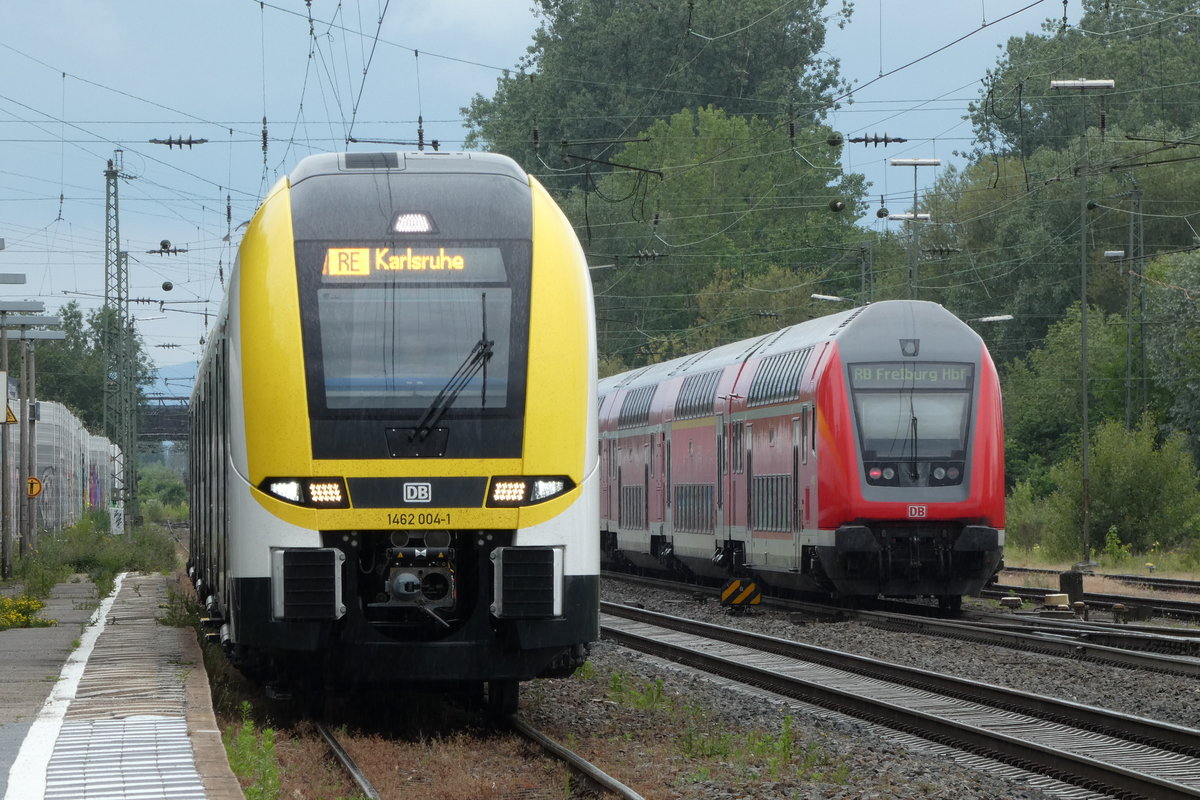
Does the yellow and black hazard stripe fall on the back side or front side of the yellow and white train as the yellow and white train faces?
on the back side

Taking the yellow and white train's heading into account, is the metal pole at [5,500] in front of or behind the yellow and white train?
behind

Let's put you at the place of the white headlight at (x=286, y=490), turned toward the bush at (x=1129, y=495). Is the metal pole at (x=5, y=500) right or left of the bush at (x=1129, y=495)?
left

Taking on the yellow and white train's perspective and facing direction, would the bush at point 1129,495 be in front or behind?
behind

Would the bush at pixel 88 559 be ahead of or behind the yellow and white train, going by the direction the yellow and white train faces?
behind

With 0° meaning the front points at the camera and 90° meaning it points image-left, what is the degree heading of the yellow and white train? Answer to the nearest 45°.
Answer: approximately 0°

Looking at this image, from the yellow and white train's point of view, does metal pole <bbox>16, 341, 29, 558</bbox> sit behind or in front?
behind

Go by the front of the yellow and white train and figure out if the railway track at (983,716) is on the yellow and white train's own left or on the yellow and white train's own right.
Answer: on the yellow and white train's own left
